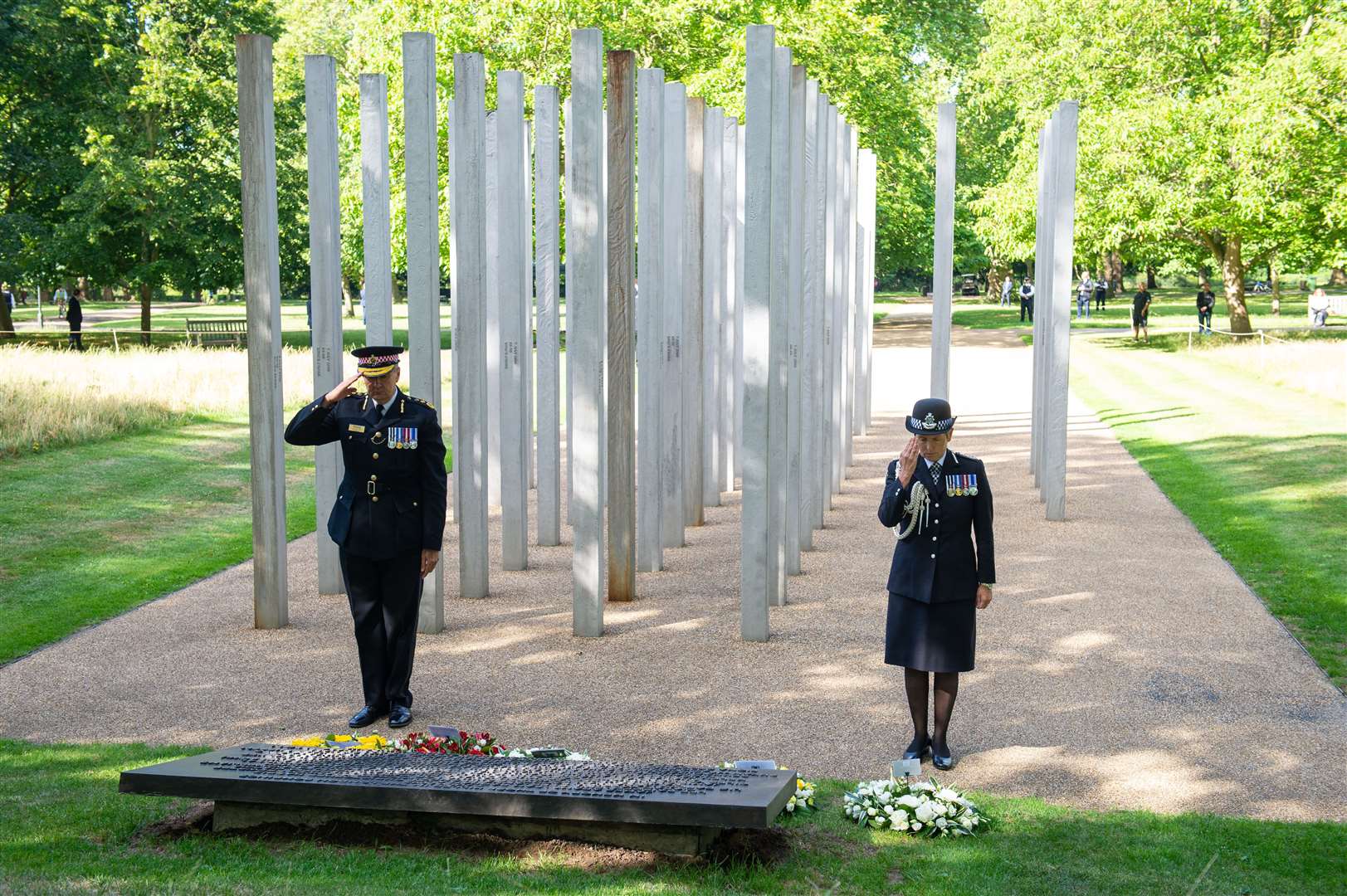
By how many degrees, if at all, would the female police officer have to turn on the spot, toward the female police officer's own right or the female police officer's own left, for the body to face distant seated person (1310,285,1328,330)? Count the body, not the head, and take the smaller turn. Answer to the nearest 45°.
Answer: approximately 180°

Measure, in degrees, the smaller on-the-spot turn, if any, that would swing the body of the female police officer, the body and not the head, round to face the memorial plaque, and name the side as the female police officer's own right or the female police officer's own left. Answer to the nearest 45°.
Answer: approximately 45° to the female police officer's own right

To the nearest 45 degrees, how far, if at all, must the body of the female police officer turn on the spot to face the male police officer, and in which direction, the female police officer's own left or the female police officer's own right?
approximately 90° to the female police officer's own right

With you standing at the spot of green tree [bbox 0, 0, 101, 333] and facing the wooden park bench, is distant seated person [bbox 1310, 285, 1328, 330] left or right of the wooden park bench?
left

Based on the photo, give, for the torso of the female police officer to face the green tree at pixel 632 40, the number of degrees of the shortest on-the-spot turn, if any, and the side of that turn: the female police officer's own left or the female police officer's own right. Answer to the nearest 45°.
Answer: approximately 180°

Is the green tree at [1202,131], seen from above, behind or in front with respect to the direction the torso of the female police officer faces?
behind

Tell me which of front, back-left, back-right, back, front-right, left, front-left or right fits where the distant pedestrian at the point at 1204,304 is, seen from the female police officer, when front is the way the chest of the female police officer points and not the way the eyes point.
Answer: back

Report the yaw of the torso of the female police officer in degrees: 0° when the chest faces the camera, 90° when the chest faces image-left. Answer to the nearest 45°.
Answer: approximately 0°

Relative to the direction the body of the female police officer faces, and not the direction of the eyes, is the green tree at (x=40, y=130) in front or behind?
behind
